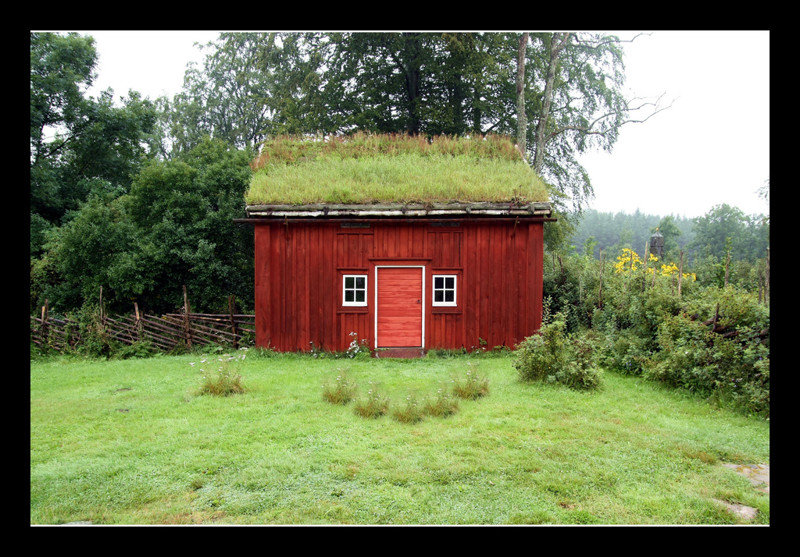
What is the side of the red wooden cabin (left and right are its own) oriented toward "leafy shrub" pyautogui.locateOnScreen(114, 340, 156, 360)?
right

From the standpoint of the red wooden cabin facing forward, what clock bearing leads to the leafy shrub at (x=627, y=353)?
The leafy shrub is roughly at 10 o'clock from the red wooden cabin.

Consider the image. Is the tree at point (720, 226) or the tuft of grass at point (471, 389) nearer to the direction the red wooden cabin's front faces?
the tuft of grass

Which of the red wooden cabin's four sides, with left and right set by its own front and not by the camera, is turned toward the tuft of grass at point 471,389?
front

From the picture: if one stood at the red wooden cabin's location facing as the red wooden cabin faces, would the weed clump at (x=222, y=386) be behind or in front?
in front

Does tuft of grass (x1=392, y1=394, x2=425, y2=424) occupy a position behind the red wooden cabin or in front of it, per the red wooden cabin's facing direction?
in front

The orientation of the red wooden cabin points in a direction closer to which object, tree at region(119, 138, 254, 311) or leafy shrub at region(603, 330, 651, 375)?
the leafy shrub

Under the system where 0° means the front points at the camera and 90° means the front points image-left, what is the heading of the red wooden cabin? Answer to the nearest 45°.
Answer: approximately 0°

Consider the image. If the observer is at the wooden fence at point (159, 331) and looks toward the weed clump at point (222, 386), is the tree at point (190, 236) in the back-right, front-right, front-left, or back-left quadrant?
back-left

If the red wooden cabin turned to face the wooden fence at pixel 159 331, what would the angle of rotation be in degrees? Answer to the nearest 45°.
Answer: approximately 90° to its right

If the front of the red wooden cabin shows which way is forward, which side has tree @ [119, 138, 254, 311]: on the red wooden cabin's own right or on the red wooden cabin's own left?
on the red wooden cabin's own right

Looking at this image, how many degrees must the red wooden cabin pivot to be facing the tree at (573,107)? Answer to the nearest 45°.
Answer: approximately 135° to its left
